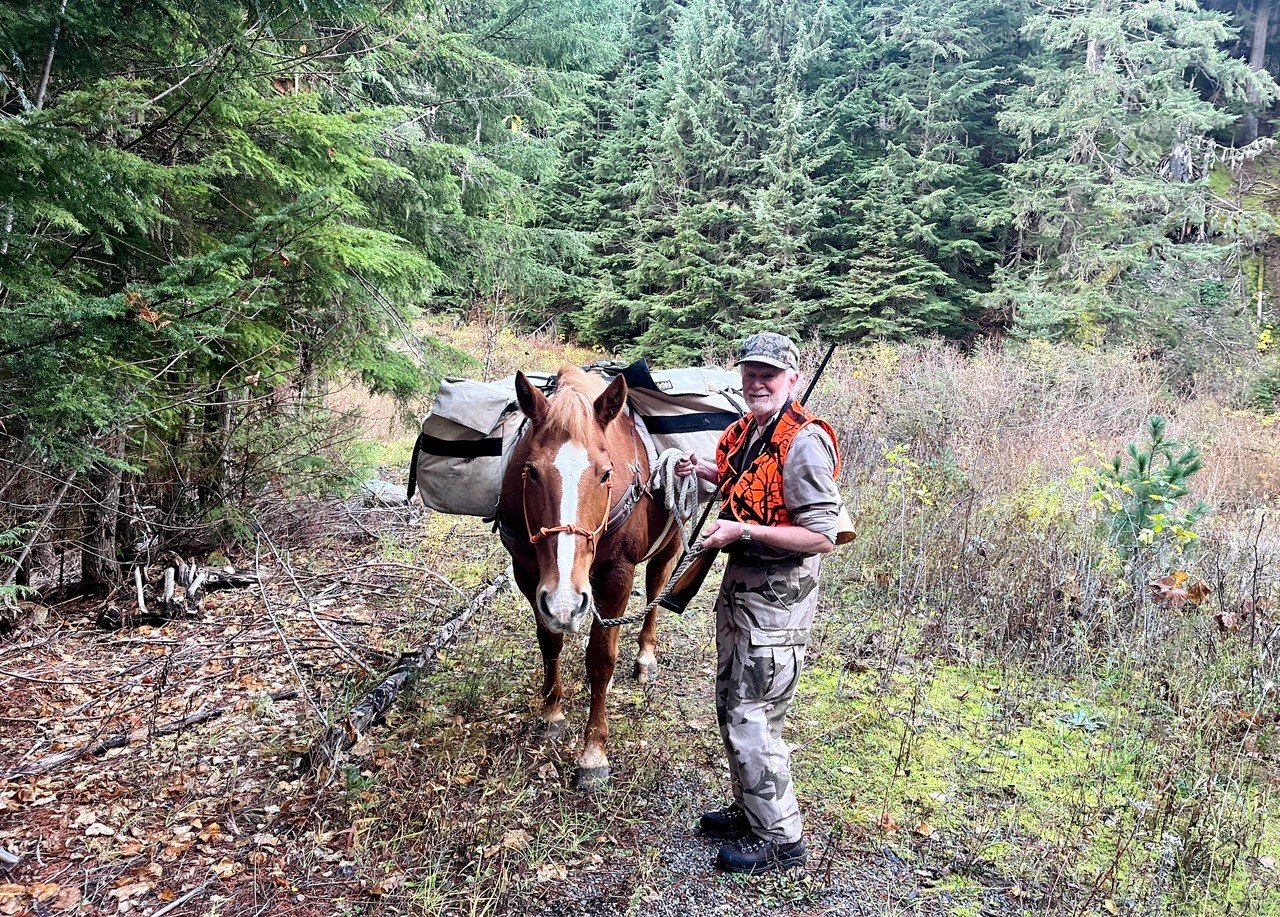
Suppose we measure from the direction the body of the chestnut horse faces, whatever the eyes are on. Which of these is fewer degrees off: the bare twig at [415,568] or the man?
the man

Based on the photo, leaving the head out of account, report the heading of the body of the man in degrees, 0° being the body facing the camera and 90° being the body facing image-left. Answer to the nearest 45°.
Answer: approximately 45°

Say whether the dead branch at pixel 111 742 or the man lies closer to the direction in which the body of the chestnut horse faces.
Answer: the man

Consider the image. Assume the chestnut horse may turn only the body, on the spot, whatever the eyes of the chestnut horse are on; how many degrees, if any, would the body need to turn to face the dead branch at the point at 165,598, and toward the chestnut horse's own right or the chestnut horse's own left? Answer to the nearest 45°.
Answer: approximately 135° to the chestnut horse's own right

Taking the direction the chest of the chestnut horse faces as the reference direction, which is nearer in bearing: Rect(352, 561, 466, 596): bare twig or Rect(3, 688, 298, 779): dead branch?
the dead branch

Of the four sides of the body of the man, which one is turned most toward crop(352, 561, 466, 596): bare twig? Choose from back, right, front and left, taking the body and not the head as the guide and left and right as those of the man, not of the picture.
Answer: right

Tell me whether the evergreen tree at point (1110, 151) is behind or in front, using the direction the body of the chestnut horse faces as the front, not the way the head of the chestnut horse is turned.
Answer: behind

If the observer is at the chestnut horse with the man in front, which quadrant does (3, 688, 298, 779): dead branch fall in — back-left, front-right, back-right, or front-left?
back-right

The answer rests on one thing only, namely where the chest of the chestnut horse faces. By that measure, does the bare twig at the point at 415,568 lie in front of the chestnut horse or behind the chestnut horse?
behind

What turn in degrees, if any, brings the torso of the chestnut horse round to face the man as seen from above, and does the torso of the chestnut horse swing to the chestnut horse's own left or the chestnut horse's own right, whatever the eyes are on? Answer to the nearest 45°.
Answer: approximately 45° to the chestnut horse's own left

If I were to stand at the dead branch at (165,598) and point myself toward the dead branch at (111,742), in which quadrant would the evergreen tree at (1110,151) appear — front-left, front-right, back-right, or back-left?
back-left

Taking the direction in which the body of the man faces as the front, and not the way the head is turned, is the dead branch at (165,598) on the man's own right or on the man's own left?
on the man's own right
